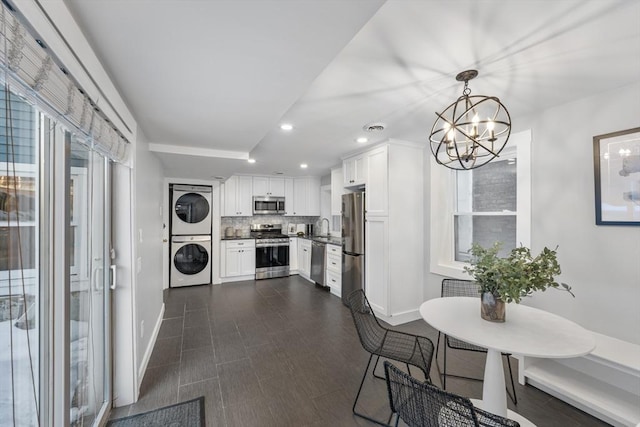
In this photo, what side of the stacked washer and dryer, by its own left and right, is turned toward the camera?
front

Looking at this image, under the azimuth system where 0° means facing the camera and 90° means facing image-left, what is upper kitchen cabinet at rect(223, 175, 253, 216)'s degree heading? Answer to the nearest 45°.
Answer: approximately 0°

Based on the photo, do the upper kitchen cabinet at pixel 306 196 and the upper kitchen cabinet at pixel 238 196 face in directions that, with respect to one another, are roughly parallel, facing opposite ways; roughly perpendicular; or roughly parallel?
roughly parallel

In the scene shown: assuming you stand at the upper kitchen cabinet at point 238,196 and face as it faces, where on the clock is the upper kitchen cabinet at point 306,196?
the upper kitchen cabinet at point 306,196 is roughly at 9 o'clock from the upper kitchen cabinet at point 238,196.

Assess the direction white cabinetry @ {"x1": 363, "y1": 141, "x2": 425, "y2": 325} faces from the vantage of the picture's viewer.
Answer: facing the viewer and to the left of the viewer

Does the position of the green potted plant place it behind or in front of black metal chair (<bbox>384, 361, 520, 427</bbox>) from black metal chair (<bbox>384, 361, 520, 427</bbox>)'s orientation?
in front

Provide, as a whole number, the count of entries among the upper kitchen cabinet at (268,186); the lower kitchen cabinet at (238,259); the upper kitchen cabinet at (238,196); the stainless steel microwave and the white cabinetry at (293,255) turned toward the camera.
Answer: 5

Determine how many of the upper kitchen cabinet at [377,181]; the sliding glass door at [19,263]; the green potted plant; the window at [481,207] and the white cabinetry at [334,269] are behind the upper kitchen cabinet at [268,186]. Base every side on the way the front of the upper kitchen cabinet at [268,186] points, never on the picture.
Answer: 0

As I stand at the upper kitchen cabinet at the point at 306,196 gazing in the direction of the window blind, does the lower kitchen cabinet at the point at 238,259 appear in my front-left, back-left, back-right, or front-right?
front-right

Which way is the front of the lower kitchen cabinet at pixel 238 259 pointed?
toward the camera

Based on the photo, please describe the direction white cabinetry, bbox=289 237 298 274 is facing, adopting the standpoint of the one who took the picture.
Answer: facing the viewer

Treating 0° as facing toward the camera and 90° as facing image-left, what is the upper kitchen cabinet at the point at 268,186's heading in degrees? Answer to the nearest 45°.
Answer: approximately 0°

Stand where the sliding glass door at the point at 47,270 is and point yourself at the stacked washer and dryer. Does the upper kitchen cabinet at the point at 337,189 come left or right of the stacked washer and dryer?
right

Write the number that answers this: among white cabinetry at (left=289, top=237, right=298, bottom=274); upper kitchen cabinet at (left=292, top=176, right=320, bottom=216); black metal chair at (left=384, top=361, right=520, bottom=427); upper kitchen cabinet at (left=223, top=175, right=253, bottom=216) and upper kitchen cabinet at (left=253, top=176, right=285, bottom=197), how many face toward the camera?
4

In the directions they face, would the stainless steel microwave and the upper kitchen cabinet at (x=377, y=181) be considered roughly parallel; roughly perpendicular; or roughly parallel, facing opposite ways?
roughly perpendicular
